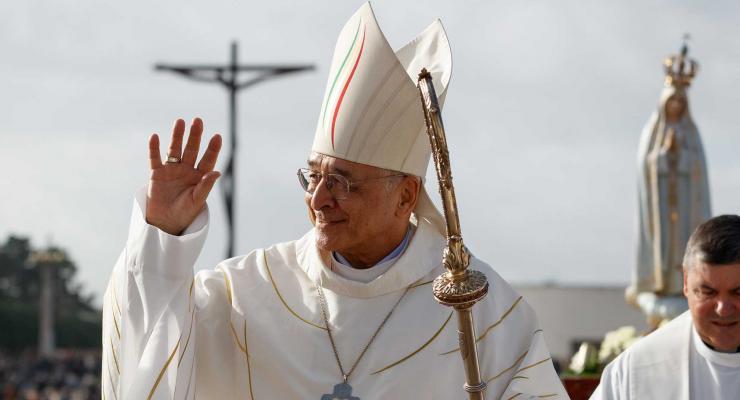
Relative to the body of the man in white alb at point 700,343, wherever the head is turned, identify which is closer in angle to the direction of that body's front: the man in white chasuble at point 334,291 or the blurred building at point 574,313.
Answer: the man in white chasuble

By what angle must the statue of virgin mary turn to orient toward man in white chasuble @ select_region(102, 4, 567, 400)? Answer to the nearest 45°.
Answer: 0° — it already faces them

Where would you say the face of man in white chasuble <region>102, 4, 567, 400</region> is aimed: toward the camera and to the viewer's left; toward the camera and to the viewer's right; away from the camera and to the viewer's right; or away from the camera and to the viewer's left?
toward the camera and to the viewer's left

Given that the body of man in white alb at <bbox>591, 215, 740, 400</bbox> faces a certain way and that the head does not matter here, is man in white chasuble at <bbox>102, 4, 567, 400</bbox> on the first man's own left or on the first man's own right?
on the first man's own right

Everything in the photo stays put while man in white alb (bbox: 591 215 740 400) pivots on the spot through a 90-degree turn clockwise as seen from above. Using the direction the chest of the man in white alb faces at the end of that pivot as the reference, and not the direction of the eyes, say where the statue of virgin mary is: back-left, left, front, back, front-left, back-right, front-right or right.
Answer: right

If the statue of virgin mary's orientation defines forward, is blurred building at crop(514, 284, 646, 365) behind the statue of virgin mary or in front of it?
behind

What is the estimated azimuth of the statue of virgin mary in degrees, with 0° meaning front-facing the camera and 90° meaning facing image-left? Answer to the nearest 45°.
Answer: approximately 0°

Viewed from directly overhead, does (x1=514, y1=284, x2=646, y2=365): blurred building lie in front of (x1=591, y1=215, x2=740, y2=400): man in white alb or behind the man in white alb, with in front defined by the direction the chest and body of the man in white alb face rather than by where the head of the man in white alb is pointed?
behind
